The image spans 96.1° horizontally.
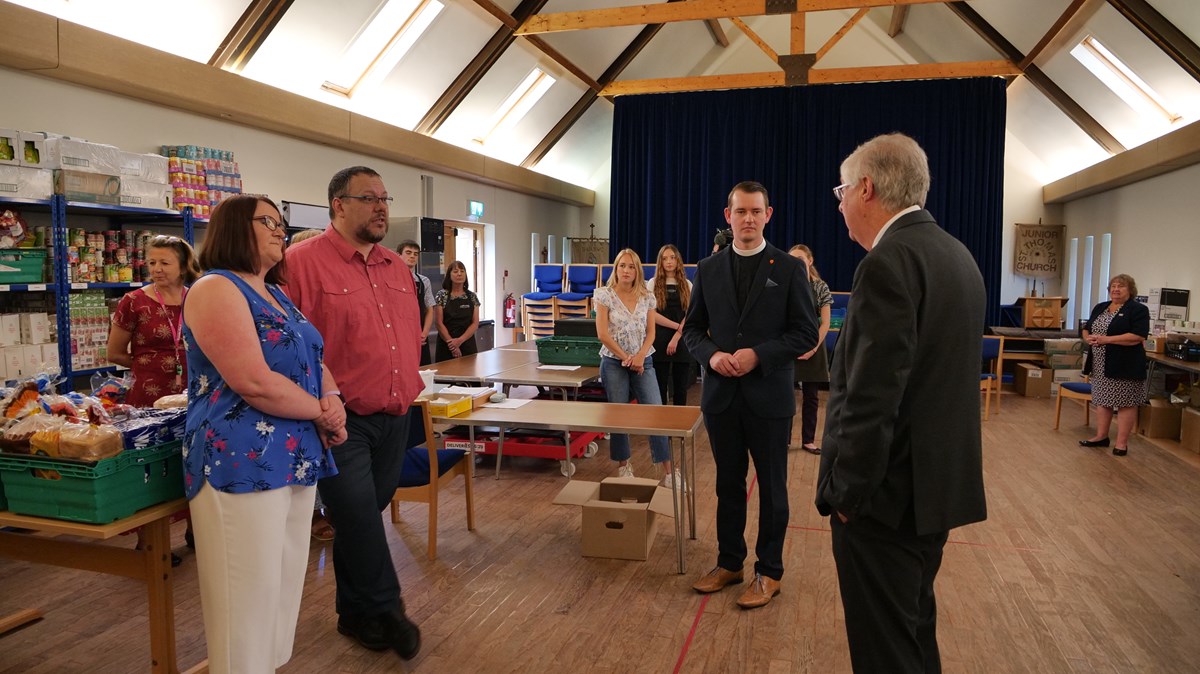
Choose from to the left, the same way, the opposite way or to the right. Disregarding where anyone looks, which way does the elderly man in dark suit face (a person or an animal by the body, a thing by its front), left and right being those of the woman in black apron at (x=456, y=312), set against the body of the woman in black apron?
the opposite way

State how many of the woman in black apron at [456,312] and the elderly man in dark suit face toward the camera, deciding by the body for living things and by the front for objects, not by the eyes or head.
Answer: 1

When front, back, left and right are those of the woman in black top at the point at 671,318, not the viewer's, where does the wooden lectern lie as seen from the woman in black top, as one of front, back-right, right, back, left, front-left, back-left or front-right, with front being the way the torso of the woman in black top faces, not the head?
back-left

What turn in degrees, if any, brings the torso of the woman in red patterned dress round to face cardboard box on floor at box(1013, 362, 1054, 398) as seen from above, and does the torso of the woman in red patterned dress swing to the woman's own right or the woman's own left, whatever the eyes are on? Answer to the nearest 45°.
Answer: approximately 45° to the woman's own left

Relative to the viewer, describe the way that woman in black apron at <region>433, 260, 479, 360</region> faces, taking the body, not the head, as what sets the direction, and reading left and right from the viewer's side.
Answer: facing the viewer

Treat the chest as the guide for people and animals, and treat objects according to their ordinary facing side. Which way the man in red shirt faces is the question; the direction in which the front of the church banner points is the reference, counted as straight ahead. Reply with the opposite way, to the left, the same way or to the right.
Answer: to the left

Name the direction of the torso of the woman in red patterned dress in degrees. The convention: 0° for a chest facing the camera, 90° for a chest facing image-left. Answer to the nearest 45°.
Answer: approximately 315°

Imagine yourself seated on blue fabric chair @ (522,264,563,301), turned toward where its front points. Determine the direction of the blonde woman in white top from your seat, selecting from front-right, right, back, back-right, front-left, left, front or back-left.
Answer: front-left

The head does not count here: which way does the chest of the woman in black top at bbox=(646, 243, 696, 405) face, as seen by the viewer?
toward the camera

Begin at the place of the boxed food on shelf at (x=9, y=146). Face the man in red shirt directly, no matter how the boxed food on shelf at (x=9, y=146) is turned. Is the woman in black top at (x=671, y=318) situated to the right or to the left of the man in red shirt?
left

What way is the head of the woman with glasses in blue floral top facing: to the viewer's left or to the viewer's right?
to the viewer's right

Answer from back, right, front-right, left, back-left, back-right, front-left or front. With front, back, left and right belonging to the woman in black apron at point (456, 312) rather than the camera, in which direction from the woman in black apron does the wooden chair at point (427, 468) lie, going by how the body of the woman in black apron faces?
front
